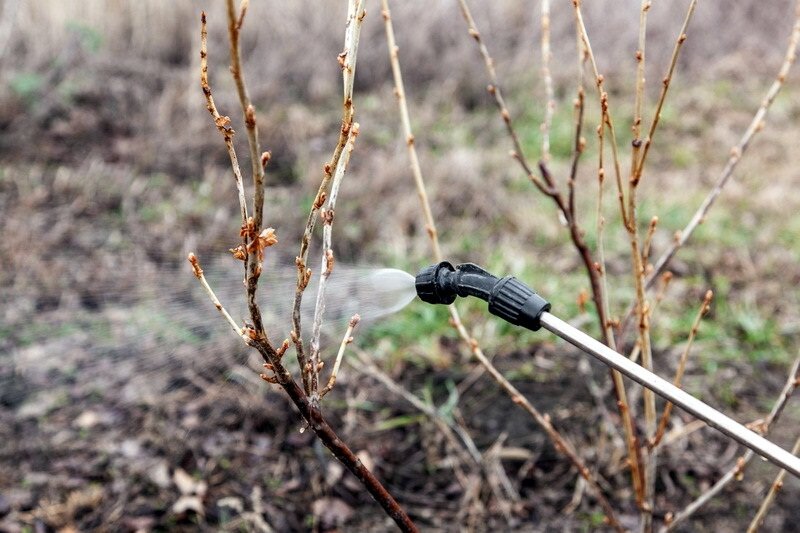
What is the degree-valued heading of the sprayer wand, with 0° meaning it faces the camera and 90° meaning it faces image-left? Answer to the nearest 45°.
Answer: approximately 90°

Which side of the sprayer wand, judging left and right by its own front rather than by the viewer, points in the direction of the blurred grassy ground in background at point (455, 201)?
right
